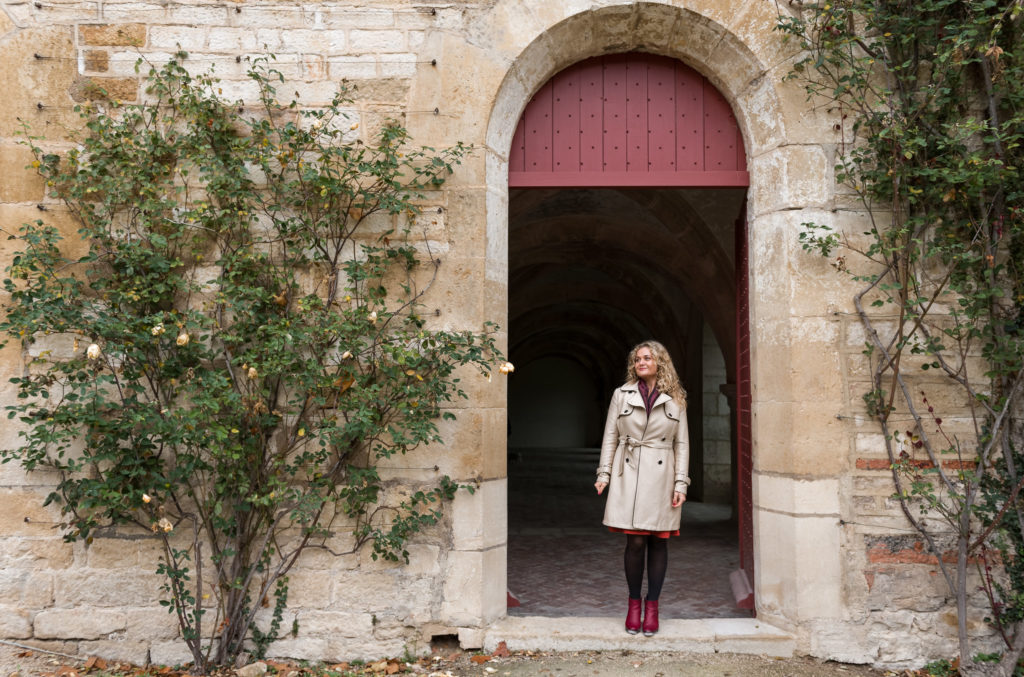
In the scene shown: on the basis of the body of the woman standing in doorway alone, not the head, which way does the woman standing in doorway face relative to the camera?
toward the camera

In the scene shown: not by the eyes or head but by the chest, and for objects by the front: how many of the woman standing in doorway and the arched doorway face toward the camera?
2

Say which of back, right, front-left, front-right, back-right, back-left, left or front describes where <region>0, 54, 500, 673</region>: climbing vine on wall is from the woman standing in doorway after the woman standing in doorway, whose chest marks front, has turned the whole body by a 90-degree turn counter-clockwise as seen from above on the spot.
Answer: back

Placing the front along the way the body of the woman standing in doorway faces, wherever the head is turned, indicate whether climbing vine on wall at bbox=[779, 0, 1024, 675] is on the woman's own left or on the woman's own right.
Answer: on the woman's own left

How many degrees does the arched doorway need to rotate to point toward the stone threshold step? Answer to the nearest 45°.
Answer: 0° — it already faces it
